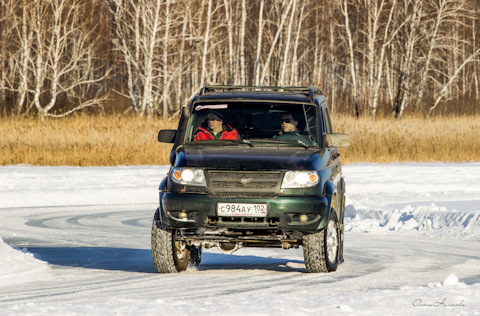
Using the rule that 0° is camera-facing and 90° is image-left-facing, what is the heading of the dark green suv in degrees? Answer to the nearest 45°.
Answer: approximately 0°
